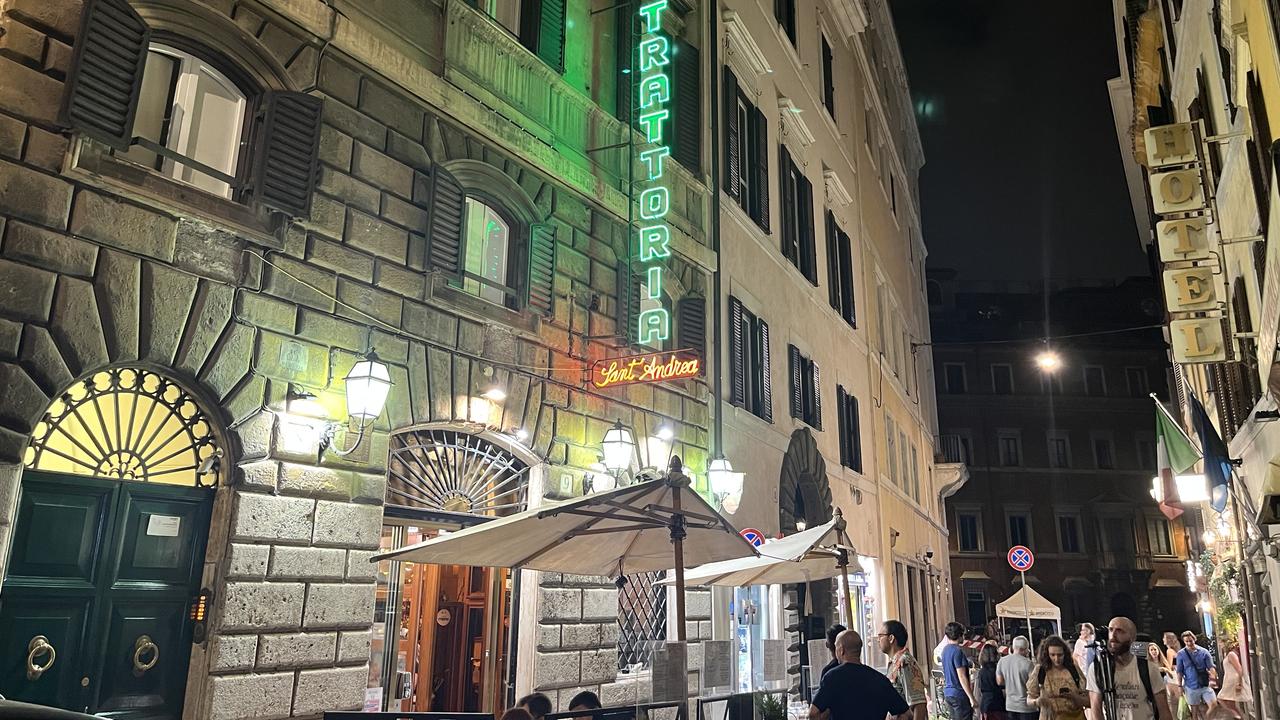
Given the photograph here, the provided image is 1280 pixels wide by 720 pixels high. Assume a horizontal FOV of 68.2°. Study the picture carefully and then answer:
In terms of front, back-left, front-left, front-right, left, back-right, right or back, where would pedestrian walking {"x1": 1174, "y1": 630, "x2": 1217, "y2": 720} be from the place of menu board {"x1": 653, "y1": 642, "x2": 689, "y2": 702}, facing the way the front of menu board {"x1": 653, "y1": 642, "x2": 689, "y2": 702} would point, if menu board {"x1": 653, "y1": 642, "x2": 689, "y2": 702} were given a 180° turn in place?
front-right

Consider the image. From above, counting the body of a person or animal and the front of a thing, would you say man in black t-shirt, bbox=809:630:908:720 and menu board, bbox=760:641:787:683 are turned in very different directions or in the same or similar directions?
very different directions

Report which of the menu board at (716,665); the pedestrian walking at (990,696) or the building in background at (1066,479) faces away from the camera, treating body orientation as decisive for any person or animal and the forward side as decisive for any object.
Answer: the pedestrian walking

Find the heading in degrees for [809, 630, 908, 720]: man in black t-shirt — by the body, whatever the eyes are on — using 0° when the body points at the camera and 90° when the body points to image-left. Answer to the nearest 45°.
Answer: approximately 180°

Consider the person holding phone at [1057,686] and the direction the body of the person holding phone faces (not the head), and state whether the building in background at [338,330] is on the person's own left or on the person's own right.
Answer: on the person's own right

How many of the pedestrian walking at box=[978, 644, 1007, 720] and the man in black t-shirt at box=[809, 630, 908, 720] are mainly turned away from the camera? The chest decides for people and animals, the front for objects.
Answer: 2

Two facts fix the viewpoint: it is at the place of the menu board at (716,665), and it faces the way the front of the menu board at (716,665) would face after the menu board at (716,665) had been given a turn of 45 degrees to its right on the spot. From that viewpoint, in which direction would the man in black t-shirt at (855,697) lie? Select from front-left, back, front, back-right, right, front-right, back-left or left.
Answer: left

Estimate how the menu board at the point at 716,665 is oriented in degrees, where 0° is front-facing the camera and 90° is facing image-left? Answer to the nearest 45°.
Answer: approximately 0°

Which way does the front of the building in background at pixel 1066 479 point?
toward the camera

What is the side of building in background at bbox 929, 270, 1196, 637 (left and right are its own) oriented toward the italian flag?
front

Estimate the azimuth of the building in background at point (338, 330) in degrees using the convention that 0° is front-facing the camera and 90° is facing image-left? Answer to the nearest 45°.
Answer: approximately 315°

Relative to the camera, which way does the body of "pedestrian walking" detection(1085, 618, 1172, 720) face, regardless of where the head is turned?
toward the camera

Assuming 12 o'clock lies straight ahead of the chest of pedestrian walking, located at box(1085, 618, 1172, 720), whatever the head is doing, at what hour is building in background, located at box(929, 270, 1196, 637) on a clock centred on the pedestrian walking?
The building in background is roughly at 6 o'clock from the pedestrian walking.

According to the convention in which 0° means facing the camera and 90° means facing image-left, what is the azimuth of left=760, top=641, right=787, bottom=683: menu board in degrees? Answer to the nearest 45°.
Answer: approximately 0°
